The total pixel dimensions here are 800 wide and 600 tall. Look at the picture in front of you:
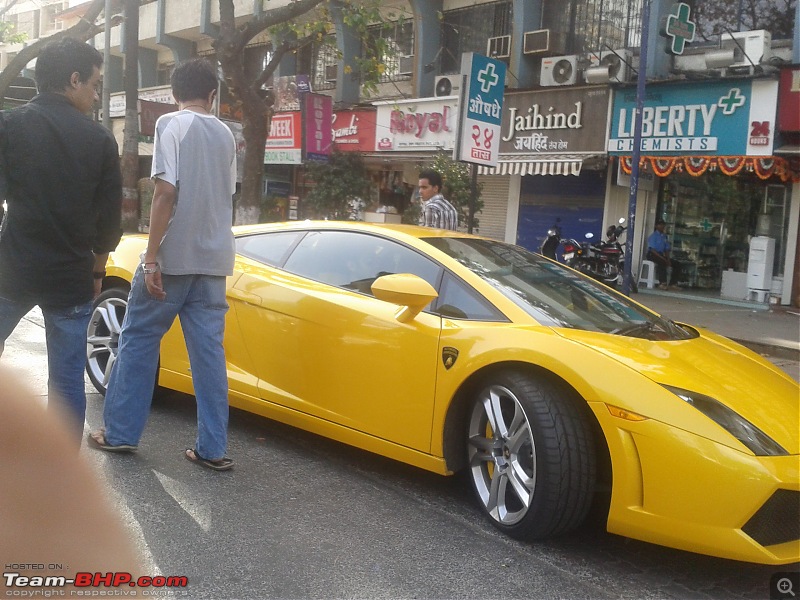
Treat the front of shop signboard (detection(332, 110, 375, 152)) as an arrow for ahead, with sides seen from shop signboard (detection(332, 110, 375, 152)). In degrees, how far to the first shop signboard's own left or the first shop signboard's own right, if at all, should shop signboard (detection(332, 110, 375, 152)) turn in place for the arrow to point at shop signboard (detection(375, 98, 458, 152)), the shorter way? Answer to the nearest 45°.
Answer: approximately 45° to the first shop signboard's own left

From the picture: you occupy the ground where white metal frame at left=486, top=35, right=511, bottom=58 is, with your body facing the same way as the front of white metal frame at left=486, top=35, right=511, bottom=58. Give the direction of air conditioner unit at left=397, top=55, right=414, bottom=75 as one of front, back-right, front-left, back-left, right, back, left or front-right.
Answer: right

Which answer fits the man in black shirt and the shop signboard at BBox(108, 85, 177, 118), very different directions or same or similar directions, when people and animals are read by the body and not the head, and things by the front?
very different directions

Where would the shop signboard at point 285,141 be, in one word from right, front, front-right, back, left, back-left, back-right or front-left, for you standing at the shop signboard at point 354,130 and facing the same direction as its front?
back-right

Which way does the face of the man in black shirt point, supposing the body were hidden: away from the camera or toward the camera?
away from the camera

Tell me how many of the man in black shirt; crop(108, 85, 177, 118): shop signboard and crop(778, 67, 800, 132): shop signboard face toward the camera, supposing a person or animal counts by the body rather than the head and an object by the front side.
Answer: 2

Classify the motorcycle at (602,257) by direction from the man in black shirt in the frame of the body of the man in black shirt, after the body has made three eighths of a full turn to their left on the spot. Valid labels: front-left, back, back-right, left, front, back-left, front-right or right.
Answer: back
